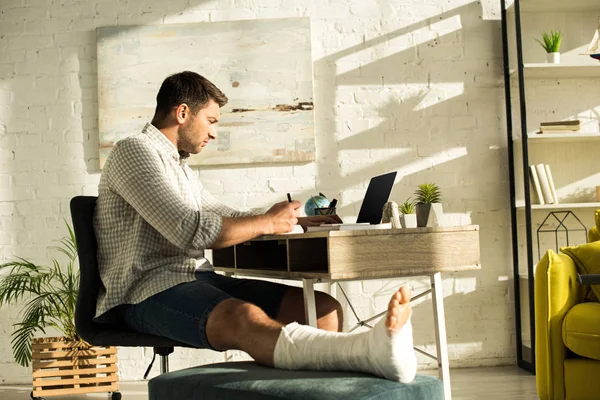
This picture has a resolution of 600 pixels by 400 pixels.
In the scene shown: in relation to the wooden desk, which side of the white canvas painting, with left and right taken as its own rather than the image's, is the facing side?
front

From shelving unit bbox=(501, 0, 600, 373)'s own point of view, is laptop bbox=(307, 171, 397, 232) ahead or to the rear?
ahead

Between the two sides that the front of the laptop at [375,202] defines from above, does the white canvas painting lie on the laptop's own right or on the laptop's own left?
on the laptop's own right

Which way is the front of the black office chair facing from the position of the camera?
facing to the right of the viewer

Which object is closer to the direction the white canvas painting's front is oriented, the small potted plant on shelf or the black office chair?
the black office chair

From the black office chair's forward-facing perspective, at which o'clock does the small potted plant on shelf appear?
The small potted plant on shelf is roughly at 11 o'clock from the black office chair.
